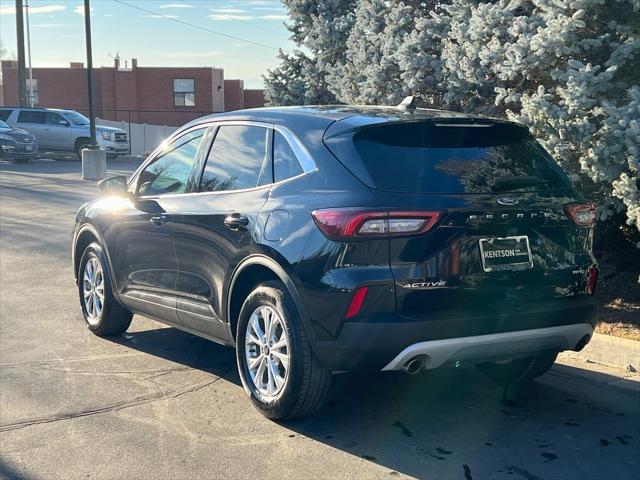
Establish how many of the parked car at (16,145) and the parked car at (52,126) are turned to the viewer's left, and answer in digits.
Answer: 0

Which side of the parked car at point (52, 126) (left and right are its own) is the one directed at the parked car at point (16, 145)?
right

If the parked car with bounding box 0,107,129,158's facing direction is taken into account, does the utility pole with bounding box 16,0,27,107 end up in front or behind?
behind

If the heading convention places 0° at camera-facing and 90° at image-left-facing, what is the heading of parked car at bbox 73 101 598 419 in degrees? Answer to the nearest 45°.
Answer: approximately 135°

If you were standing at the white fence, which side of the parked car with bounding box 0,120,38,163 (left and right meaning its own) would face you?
left

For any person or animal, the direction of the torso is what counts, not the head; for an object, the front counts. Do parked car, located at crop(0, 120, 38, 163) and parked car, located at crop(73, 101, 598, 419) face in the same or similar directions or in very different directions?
very different directions

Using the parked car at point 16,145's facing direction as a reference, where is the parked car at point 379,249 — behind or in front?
in front

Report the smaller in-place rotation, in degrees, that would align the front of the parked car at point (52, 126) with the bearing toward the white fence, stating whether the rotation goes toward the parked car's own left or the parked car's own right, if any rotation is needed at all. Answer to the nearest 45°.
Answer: approximately 90° to the parked car's own left

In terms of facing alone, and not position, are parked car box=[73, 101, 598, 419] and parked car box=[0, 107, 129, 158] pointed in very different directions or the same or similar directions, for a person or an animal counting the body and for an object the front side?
very different directions

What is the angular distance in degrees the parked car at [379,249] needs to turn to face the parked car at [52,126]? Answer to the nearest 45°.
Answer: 0° — it already faces it

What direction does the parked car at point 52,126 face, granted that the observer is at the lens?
facing the viewer and to the right of the viewer

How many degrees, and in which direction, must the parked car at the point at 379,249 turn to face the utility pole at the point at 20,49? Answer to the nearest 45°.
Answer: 0° — it already faces it

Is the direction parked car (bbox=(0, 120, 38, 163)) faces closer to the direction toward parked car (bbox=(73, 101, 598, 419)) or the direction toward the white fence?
the parked car
